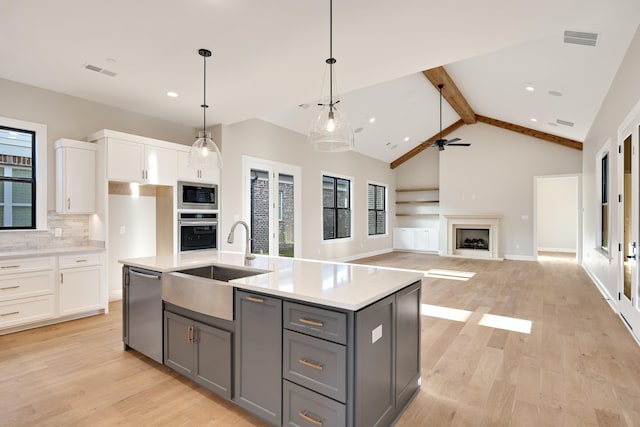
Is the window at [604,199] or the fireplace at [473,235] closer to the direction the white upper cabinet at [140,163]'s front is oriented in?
the window

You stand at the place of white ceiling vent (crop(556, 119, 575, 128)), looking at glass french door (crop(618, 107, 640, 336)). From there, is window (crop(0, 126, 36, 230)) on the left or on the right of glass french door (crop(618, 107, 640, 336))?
right

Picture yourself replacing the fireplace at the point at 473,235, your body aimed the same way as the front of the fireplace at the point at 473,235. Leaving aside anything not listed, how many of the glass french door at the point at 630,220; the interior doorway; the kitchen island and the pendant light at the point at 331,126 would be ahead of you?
3

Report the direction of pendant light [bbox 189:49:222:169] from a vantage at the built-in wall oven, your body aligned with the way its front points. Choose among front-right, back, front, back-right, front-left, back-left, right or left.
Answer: front-right

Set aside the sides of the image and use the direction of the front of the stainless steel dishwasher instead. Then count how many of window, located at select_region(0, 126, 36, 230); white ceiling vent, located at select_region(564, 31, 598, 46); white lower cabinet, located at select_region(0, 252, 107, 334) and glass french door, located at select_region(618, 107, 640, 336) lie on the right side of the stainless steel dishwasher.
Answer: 2

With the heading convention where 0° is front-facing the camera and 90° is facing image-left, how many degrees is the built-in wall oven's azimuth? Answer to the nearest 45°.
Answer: approximately 315°

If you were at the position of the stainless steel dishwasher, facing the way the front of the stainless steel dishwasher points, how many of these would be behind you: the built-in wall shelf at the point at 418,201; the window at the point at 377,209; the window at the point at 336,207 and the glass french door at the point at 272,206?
4

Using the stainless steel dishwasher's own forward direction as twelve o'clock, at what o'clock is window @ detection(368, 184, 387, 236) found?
The window is roughly at 6 o'clock from the stainless steel dishwasher.

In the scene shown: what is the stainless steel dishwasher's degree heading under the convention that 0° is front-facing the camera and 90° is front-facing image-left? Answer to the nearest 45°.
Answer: approximately 45°
